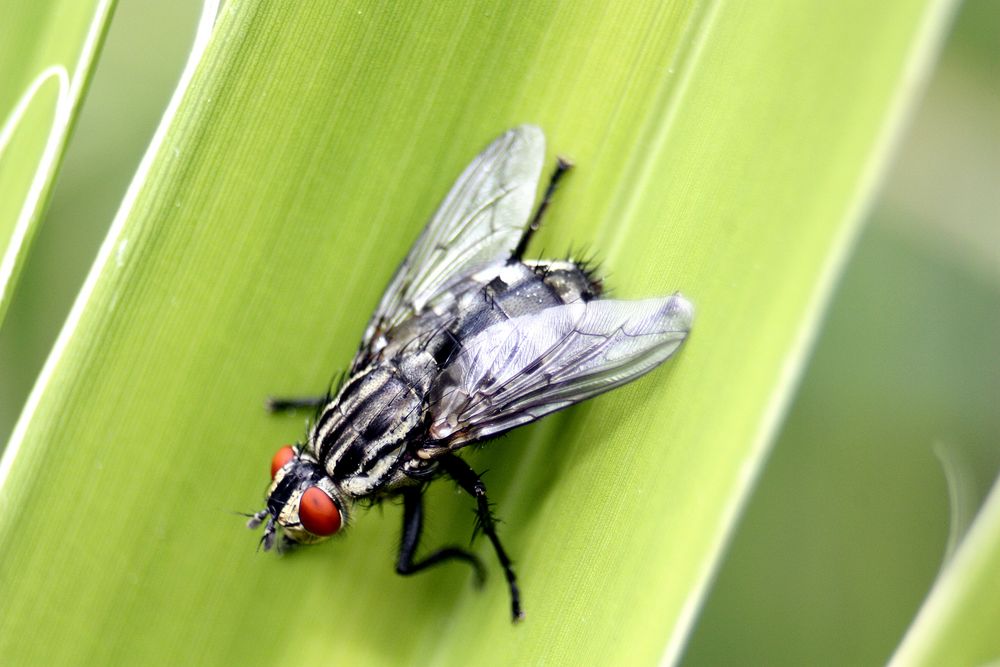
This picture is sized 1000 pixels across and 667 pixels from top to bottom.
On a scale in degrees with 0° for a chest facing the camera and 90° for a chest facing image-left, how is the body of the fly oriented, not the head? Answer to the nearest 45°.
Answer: approximately 45°

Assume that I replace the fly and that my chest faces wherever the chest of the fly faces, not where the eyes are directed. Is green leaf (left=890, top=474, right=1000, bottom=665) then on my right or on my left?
on my left

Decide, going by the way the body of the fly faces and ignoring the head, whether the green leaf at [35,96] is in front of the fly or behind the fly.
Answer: in front
